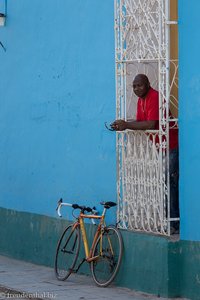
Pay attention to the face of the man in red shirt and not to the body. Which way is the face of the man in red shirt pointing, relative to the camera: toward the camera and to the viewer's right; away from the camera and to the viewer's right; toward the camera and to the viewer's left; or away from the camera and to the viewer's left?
toward the camera and to the viewer's left

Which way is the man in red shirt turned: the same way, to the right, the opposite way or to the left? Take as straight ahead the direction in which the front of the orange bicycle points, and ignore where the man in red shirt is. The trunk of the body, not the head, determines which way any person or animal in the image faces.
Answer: to the left

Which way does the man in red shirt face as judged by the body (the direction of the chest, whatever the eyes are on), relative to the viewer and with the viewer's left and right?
facing the viewer and to the left of the viewer

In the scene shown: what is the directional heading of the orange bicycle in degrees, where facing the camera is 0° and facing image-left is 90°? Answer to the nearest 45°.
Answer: approximately 135°

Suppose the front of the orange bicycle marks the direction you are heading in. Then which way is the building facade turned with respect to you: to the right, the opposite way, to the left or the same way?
to the left

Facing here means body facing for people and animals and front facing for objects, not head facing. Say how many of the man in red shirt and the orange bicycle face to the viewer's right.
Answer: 0
